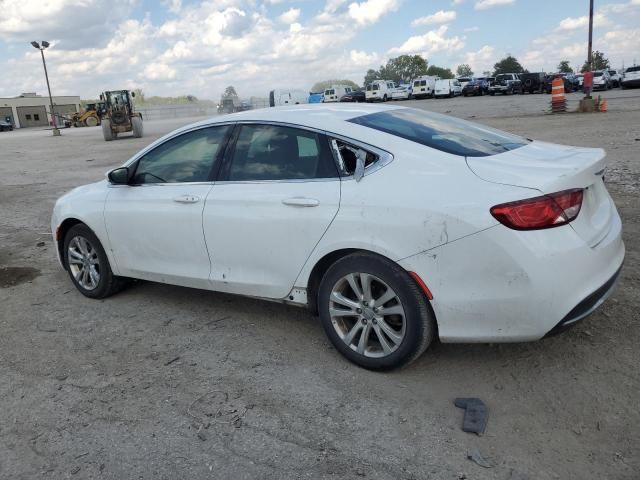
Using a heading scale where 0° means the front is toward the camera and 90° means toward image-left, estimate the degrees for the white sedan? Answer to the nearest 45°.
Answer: approximately 135°

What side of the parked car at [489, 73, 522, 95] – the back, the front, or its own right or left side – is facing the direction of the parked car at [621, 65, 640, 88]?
left

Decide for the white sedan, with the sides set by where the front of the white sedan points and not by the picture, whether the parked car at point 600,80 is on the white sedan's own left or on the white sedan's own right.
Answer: on the white sedan's own right

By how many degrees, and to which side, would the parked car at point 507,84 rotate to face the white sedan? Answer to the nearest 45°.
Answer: approximately 45° to its left

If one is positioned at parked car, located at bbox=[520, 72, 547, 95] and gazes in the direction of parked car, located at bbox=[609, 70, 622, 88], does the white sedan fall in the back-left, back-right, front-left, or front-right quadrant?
back-right

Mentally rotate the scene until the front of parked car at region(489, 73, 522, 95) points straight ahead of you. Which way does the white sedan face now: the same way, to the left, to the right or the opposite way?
to the right

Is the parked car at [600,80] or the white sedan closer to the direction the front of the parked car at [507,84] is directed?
the white sedan

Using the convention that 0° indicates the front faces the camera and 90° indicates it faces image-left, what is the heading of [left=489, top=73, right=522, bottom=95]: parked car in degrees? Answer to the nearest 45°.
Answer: approximately 45°

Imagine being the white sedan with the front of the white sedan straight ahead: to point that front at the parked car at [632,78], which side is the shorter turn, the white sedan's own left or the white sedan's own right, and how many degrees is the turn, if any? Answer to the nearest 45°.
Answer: approximately 90° to the white sedan's own right

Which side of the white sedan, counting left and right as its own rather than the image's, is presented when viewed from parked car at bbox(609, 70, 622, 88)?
right
